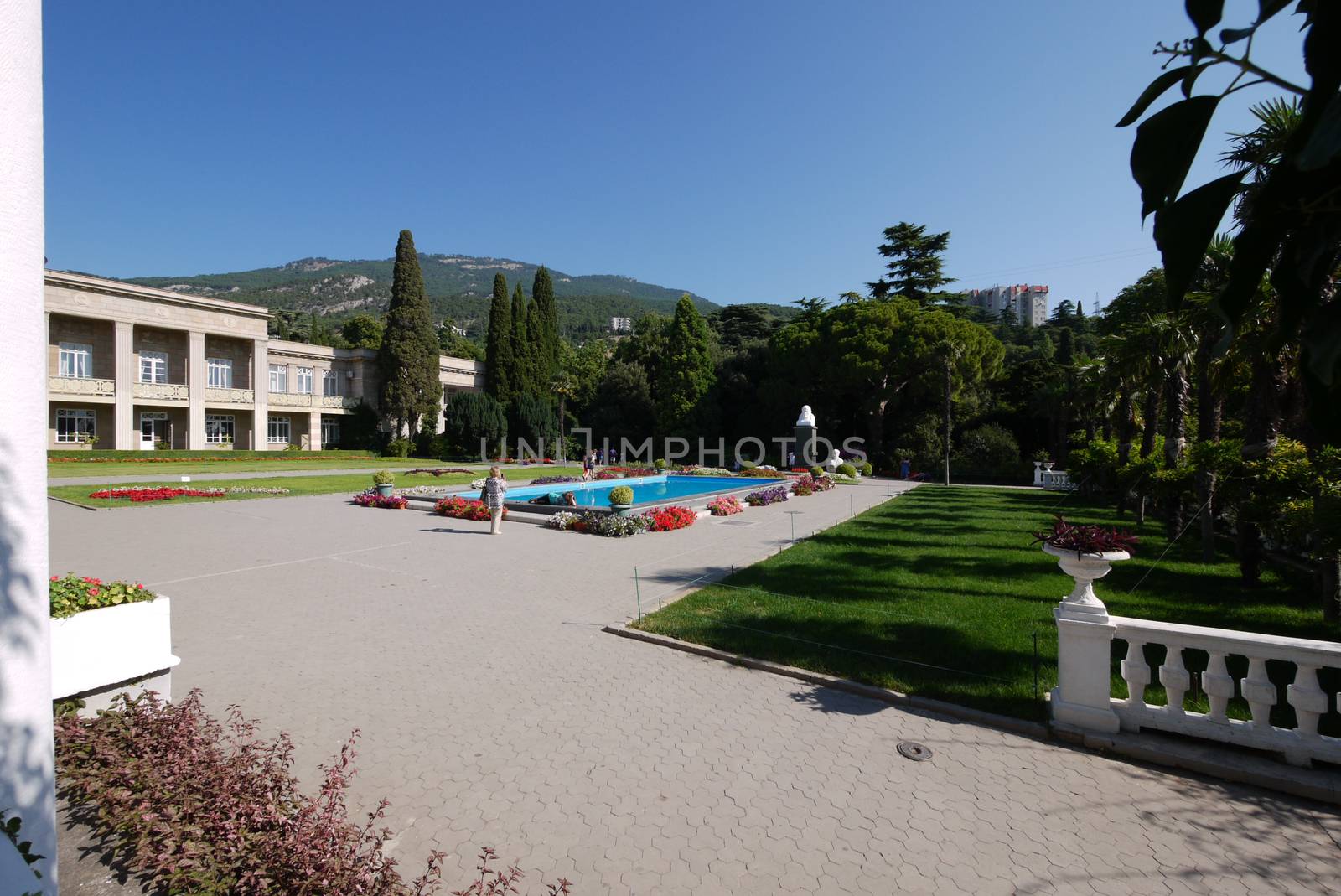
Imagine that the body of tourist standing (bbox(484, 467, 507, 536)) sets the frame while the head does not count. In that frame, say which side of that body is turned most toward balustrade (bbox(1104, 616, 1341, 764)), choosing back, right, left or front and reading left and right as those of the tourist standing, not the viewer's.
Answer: back

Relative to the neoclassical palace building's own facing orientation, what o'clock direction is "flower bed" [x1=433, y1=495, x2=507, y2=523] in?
The flower bed is roughly at 1 o'clock from the neoclassical palace building.

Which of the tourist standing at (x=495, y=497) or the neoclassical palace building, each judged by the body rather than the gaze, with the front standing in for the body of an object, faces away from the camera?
the tourist standing

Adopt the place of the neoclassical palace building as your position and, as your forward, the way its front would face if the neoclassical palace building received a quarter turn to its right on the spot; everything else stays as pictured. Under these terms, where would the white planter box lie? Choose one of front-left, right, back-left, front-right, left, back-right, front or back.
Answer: front-left

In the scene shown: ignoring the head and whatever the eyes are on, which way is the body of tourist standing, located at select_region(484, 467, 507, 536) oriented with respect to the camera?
away from the camera

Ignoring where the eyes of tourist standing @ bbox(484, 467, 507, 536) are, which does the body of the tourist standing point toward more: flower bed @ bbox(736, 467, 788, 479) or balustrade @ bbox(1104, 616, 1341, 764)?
the flower bed

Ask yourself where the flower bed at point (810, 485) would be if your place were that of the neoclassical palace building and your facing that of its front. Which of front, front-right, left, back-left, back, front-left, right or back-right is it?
front

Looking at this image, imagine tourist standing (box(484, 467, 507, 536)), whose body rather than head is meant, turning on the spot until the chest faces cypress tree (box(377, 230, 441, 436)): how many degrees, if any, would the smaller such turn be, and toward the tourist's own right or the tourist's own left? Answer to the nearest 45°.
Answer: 0° — they already face it

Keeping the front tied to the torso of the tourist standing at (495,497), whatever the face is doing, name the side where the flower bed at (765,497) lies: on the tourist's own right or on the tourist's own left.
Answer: on the tourist's own right

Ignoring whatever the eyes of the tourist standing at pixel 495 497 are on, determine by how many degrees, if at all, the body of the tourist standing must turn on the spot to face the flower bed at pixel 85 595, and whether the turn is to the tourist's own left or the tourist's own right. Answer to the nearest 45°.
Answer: approximately 180°

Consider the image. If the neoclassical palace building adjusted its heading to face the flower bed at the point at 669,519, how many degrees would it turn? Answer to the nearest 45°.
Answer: approximately 45° to its right

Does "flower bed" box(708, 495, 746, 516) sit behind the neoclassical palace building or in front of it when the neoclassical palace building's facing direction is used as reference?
in front

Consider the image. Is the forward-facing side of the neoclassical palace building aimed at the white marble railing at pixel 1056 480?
yes

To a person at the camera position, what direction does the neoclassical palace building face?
facing the viewer and to the right of the viewer

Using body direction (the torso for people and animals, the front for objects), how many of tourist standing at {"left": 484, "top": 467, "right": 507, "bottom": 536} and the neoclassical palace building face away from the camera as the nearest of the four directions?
1

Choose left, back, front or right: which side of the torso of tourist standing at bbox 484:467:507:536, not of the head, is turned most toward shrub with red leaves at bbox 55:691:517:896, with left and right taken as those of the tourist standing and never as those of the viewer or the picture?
back

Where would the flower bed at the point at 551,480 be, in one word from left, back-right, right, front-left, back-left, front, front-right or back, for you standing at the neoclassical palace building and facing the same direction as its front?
front

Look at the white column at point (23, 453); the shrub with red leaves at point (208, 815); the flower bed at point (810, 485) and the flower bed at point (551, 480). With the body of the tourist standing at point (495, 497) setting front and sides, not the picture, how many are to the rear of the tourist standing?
2
